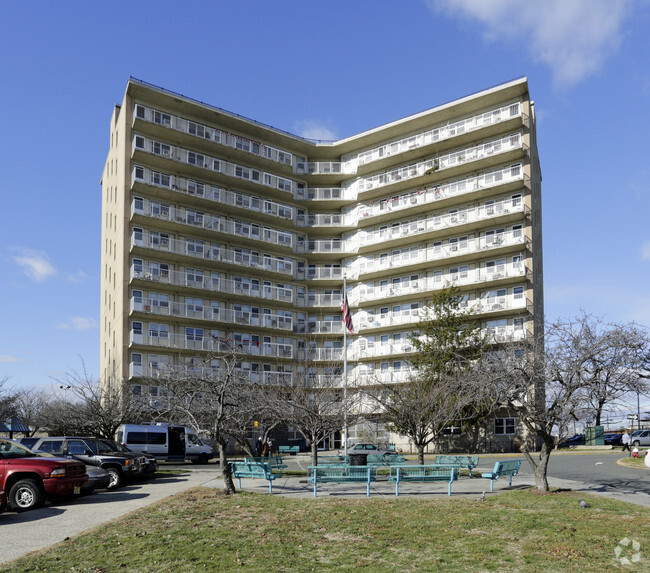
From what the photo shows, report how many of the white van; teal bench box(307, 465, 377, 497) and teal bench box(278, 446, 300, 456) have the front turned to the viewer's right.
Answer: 1

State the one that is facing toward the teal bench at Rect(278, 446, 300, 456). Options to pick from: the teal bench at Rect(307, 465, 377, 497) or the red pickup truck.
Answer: the teal bench at Rect(307, 465, 377, 497)

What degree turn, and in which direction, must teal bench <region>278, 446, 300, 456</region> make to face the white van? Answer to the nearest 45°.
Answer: approximately 45° to its right

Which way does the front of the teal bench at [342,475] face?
away from the camera

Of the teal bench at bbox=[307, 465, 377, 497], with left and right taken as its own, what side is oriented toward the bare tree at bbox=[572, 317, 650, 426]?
right

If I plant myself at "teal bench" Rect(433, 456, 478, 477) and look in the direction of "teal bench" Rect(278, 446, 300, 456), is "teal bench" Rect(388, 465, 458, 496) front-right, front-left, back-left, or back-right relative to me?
back-left

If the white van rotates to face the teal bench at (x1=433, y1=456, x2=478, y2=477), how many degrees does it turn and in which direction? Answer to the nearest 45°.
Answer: approximately 45° to its right

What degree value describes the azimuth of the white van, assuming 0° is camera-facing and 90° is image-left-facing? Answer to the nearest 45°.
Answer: approximately 270°

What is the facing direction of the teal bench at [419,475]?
away from the camera

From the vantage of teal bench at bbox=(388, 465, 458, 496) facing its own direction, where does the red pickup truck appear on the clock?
The red pickup truck is roughly at 8 o'clock from the teal bench.
